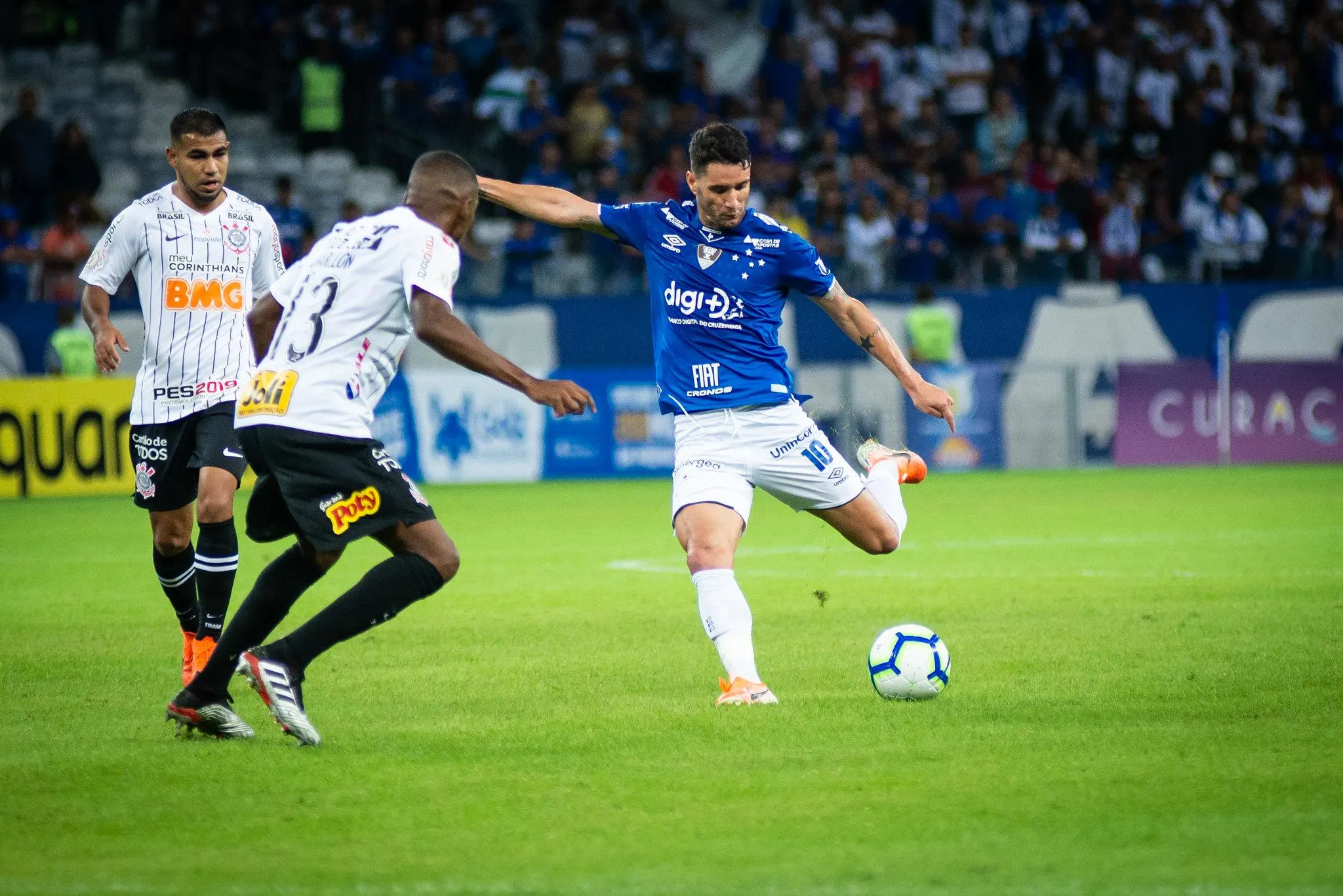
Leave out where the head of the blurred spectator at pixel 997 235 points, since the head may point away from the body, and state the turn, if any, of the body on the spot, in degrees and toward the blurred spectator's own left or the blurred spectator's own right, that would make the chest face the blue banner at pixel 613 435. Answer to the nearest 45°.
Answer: approximately 45° to the blurred spectator's own right

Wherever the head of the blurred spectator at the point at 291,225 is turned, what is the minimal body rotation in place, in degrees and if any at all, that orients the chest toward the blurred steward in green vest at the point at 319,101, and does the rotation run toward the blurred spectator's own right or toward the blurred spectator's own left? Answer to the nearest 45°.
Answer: approximately 180°

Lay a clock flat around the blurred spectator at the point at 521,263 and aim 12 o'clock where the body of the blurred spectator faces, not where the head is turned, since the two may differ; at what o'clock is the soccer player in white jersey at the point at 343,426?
The soccer player in white jersey is roughly at 12 o'clock from the blurred spectator.

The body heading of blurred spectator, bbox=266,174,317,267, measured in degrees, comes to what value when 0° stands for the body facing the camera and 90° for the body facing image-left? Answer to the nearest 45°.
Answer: approximately 0°

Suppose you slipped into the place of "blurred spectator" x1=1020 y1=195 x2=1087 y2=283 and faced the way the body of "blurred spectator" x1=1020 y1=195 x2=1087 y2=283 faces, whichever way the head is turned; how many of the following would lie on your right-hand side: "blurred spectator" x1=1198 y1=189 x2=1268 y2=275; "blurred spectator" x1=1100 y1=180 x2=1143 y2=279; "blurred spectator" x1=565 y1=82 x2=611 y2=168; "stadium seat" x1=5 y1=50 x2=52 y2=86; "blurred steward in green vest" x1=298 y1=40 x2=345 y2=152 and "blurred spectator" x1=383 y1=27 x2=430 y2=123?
4

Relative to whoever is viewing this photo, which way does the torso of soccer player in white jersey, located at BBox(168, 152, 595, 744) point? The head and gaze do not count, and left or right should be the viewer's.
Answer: facing away from the viewer and to the right of the viewer

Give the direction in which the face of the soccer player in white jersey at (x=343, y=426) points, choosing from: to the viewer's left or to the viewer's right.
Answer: to the viewer's right
